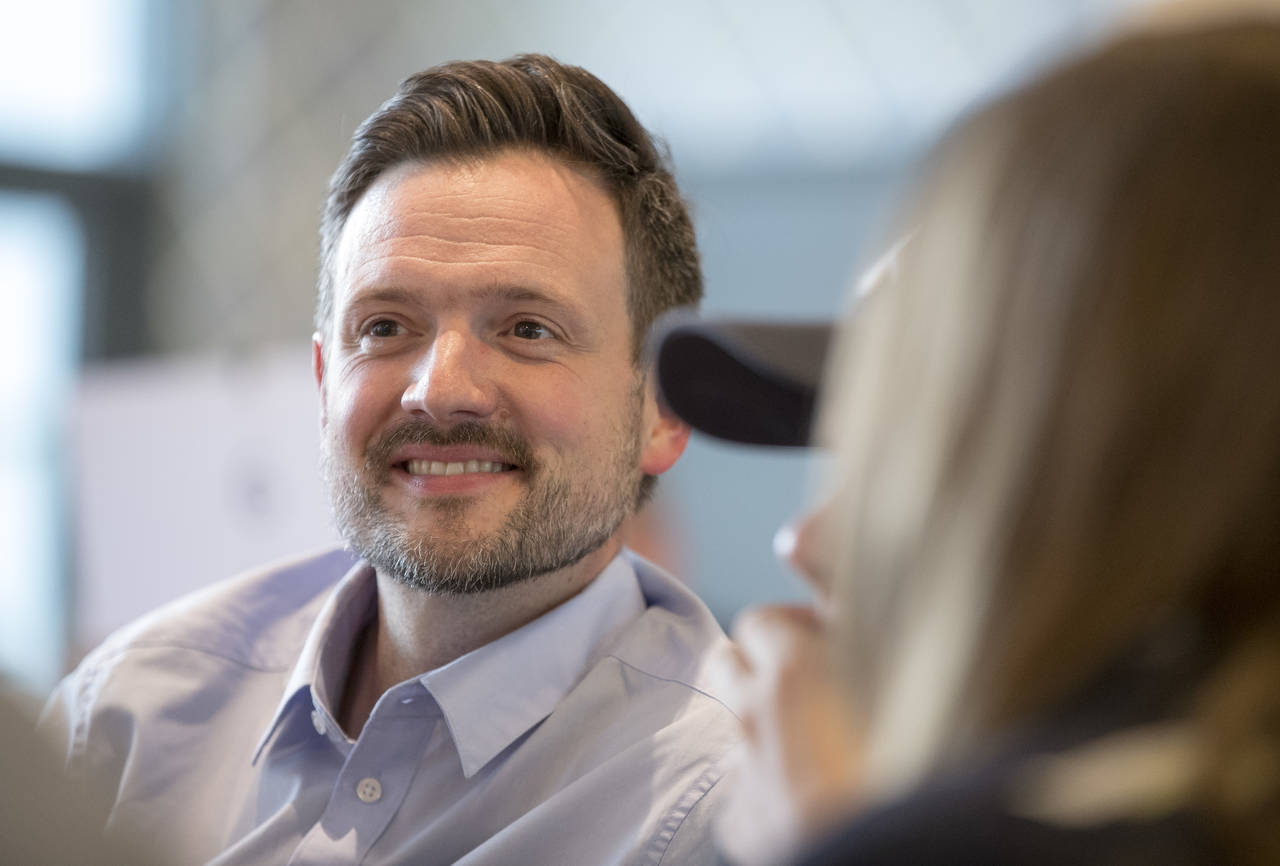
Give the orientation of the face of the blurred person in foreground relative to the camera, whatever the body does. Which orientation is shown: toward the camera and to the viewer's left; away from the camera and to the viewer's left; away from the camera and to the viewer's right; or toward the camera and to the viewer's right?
away from the camera and to the viewer's left

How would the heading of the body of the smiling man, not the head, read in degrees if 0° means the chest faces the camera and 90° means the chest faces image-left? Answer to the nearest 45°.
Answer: approximately 45°

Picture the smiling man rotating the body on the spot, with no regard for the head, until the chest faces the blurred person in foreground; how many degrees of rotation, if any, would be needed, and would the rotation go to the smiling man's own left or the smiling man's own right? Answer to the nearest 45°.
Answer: approximately 45° to the smiling man's own left

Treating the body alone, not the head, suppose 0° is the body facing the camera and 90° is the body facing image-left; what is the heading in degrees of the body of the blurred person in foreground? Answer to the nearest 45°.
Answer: approximately 90°

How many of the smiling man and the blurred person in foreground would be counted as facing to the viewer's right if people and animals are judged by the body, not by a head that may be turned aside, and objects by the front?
0

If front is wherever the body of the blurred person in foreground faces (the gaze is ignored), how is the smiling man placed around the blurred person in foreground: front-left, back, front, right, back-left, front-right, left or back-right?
front-right
